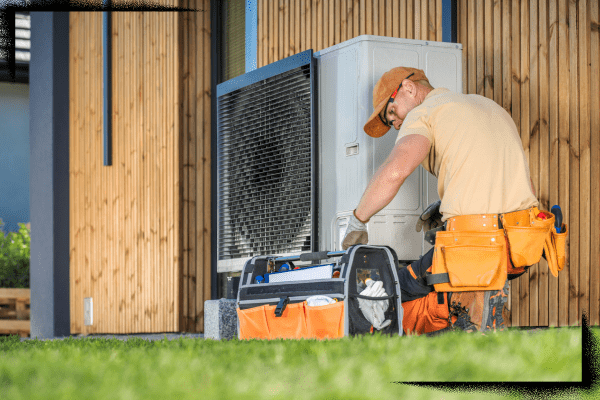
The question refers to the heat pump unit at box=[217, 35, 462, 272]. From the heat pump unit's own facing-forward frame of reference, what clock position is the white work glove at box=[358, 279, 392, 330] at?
The white work glove is roughly at 10 o'clock from the heat pump unit.

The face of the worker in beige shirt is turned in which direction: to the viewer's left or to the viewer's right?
to the viewer's left

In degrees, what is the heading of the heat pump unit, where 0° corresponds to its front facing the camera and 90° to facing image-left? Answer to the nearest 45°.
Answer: approximately 45°

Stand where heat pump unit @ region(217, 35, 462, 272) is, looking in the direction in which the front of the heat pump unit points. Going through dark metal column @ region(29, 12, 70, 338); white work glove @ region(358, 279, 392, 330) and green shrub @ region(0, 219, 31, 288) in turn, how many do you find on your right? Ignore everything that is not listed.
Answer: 2

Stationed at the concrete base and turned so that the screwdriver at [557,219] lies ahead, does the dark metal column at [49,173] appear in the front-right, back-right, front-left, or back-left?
back-left

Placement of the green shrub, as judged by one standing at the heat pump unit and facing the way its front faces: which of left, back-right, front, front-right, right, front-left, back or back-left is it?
right

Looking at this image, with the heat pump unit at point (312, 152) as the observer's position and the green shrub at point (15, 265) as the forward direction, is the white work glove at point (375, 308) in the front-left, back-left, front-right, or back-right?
back-left

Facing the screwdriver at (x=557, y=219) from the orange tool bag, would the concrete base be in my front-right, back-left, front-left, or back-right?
back-left

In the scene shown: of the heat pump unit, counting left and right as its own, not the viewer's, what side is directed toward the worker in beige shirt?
left

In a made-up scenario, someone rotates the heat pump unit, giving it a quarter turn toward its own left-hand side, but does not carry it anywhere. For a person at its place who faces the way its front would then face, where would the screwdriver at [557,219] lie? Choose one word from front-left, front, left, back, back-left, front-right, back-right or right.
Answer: front
